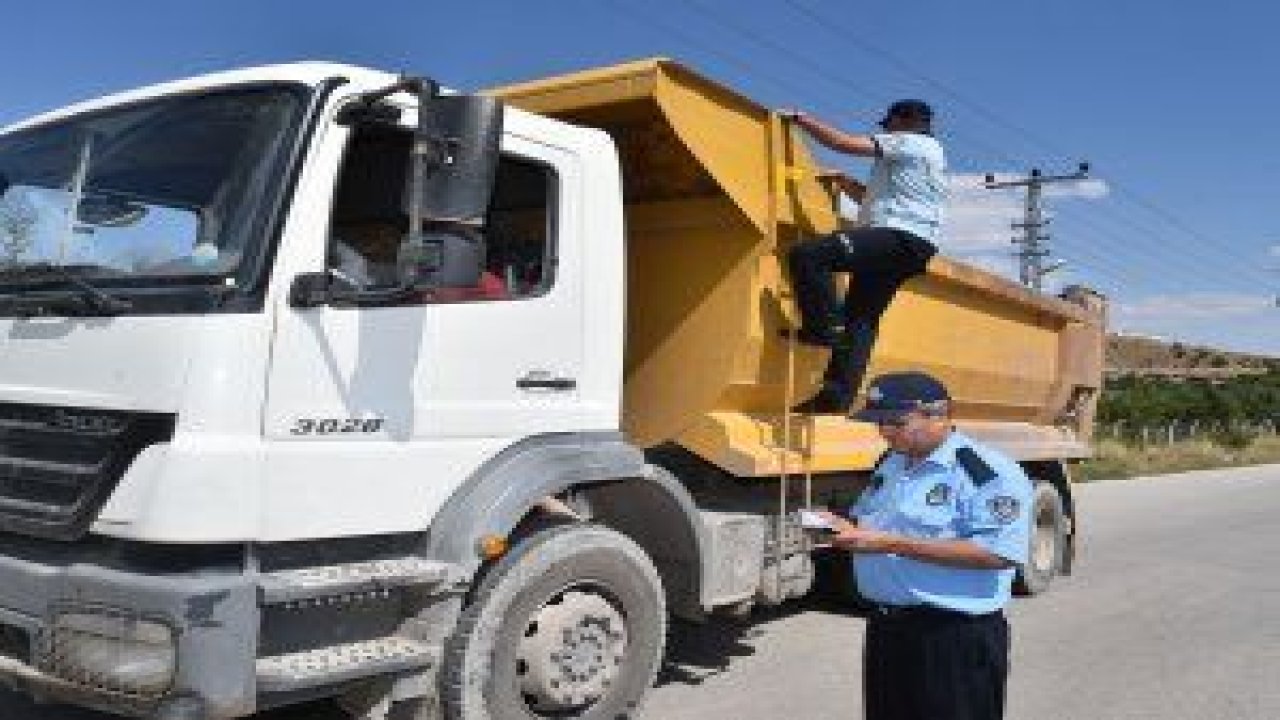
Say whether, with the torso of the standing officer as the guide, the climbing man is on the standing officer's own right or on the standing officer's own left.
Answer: on the standing officer's own right

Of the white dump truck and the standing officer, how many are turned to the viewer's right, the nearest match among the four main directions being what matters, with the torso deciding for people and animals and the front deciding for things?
0

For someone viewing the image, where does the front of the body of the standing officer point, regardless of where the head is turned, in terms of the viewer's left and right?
facing the viewer and to the left of the viewer

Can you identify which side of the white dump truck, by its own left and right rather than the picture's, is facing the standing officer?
left

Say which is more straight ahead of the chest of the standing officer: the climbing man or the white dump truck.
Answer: the white dump truck

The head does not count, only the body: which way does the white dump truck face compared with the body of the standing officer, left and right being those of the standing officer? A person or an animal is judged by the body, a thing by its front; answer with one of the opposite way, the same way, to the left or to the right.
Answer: the same way

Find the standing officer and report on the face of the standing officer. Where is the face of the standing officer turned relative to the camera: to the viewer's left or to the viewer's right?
to the viewer's left
